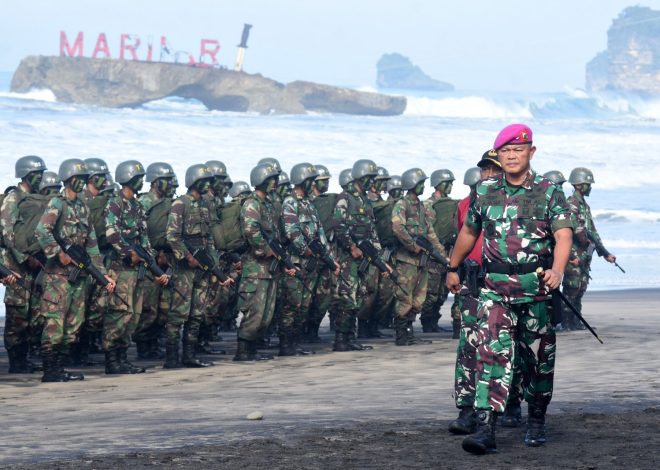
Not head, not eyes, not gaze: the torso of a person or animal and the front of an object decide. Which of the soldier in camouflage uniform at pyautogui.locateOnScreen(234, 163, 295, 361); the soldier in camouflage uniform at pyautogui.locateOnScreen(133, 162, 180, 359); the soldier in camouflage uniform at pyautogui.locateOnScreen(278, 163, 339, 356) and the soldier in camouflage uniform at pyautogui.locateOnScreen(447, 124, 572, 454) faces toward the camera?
the soldier in camouflage uniform at pyautogui.locateOnScreen(447, 124, 572, 454)

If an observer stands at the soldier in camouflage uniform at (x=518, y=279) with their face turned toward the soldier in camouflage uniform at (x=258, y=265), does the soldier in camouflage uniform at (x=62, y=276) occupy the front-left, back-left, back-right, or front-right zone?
front-left

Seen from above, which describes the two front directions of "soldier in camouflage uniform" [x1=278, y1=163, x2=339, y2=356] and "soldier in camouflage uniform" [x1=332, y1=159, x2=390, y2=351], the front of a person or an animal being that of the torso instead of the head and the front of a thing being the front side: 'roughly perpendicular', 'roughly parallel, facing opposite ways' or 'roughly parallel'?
roughly parallel

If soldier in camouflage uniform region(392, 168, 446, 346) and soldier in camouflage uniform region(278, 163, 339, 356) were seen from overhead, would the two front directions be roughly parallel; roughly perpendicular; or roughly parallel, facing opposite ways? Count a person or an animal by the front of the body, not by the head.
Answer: roughly parallel

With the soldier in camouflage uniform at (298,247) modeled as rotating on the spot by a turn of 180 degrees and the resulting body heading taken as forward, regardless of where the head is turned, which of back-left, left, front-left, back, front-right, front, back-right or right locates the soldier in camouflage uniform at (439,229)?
back-right

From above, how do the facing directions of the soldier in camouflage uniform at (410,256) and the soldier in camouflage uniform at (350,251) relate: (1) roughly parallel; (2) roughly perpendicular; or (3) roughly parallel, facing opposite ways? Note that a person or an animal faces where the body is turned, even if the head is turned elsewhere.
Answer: roughly parallel

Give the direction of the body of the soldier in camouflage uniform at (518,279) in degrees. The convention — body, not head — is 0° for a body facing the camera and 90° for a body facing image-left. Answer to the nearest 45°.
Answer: approximately 0°

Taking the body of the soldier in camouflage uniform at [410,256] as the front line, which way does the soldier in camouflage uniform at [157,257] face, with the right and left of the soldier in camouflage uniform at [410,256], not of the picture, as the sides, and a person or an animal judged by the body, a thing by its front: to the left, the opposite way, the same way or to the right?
the same way

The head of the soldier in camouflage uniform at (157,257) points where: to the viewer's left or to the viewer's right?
to the viewer's right
